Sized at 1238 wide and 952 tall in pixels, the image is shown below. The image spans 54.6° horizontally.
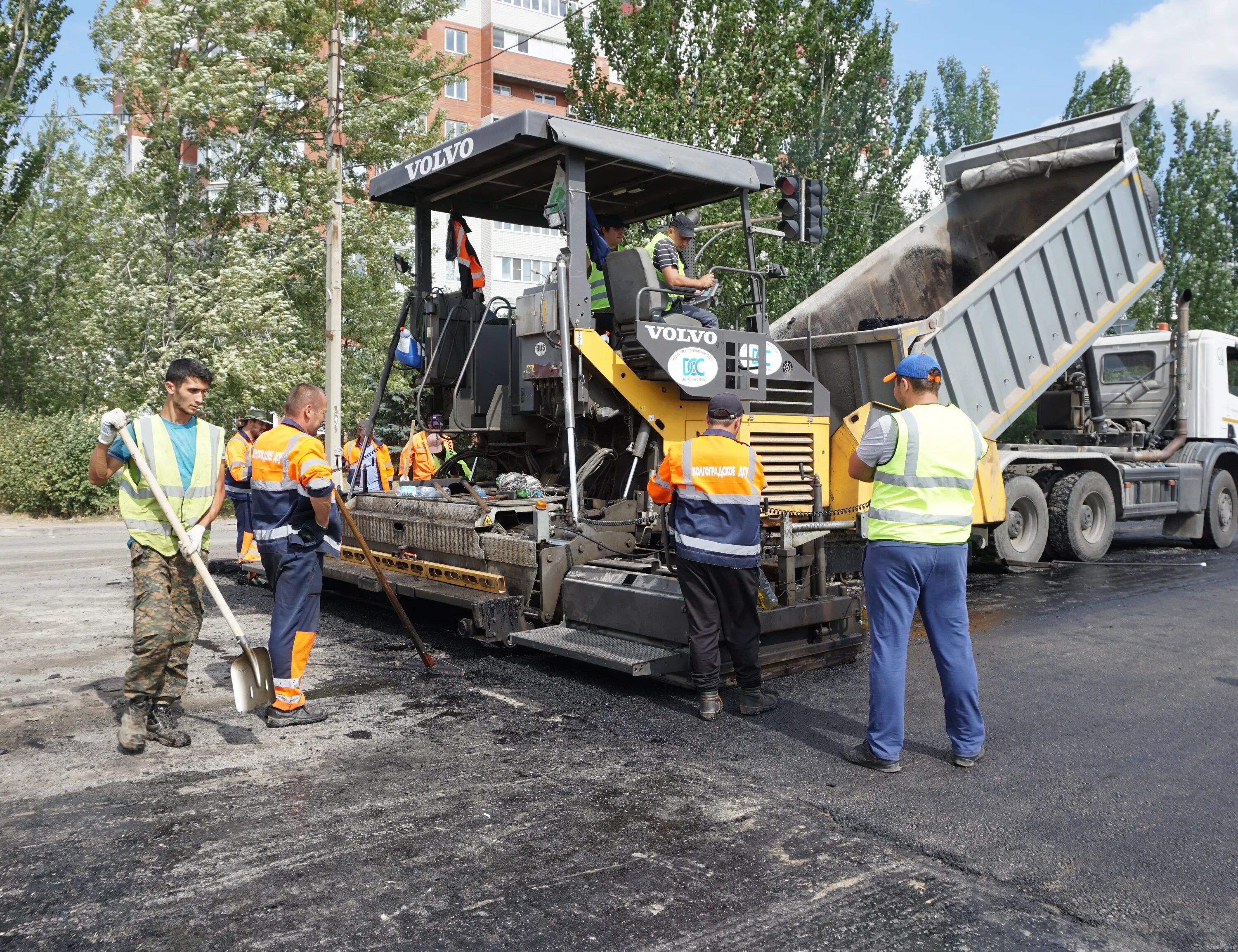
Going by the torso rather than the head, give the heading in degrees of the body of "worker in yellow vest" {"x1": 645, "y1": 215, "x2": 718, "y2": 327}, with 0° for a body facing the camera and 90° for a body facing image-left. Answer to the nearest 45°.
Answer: approximately 270°

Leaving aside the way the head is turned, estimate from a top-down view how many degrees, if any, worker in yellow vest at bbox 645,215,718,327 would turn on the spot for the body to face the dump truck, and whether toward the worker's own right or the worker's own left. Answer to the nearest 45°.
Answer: approximately 45° to the worker's own left

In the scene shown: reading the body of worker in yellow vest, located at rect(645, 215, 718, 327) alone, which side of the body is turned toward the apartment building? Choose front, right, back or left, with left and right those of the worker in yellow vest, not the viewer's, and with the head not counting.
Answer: left

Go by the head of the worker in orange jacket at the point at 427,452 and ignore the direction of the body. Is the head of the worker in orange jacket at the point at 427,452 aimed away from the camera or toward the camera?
toward the camera

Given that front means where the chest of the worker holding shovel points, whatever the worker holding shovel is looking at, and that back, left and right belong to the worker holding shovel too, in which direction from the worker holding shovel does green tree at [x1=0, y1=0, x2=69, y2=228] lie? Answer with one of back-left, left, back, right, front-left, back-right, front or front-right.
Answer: back-left

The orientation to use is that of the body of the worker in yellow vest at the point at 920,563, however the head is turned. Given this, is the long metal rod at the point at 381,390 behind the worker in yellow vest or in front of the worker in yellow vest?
in front

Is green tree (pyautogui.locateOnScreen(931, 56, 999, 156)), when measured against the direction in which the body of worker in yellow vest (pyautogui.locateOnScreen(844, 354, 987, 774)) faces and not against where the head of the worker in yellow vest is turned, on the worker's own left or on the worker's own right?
on the worker's own right

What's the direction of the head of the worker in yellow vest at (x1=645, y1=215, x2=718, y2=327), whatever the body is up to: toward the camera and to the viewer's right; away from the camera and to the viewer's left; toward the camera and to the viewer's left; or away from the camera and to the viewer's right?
toward the camera and to the viewer's right

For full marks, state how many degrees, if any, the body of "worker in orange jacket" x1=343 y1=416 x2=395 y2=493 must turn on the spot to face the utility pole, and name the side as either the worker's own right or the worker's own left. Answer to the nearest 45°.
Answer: approximately 180°

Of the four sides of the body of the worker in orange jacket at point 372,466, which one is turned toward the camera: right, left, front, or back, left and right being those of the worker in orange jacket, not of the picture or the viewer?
front

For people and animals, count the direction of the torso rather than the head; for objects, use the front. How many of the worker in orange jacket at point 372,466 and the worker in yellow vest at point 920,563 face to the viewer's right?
0

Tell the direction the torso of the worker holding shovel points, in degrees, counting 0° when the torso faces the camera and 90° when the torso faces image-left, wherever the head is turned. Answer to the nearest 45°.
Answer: approximately 315°

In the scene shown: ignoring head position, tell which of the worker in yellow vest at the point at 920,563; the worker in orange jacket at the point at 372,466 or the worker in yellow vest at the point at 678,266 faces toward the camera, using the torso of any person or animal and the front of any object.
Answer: the worker in orange jacket

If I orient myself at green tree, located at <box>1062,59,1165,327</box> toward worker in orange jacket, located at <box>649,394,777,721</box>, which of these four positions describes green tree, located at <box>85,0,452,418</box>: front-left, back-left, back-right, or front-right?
front-right

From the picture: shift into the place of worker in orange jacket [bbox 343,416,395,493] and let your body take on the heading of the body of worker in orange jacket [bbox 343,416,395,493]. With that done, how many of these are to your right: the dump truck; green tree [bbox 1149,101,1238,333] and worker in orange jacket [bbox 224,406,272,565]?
1

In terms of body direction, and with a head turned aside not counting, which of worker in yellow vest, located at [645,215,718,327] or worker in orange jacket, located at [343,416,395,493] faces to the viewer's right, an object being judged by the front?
the worker in yellow vest
